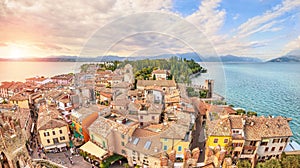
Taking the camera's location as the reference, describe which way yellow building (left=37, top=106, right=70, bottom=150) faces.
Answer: facing the viewer

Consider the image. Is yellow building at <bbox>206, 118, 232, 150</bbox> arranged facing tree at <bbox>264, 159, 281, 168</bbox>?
no

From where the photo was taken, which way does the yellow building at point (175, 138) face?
toward the camera

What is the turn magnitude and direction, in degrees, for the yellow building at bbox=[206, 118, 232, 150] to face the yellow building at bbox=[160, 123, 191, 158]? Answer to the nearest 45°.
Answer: approximately 45° to its right

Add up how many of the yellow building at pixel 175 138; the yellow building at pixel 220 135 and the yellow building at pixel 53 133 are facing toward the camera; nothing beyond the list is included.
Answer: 3

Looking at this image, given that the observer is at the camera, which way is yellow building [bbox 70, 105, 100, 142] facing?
facing the viewer and to the left of the viewer

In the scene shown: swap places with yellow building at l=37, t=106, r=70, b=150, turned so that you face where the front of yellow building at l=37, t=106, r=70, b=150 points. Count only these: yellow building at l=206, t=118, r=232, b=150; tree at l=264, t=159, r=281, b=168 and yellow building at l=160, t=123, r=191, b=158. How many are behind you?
0

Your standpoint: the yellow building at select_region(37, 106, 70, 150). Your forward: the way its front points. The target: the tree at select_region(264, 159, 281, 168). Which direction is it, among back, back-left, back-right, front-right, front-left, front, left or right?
front-left

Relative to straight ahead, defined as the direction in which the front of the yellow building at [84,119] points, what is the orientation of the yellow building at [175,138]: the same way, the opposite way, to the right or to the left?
the same way

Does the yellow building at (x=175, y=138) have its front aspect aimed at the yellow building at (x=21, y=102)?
no

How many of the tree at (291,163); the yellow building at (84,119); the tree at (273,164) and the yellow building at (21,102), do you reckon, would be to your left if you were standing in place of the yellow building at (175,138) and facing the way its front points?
2

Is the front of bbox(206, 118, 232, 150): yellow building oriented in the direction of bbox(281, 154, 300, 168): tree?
no

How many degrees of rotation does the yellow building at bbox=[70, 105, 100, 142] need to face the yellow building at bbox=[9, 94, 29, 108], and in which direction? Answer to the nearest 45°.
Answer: approximately 90° to its right

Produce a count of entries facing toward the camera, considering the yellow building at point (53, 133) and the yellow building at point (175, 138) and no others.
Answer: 2

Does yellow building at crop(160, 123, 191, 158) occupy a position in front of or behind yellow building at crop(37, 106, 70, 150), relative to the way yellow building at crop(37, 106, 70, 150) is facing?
in front

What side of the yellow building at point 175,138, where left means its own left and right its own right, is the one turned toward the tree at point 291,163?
left
